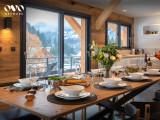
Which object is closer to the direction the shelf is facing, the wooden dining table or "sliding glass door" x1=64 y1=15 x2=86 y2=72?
the wooden dining table

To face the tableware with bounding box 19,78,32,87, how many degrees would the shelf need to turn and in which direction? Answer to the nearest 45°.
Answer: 0° — it already faces it

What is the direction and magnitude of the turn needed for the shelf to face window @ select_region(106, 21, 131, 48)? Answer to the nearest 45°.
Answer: approximately 45° to its right

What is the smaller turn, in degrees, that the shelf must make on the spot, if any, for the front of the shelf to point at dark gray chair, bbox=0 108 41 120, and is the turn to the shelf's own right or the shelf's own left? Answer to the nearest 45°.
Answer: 0° — it already faces it

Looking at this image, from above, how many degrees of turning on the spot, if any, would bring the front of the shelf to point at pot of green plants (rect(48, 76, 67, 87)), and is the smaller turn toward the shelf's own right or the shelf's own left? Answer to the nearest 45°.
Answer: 0° — it already faces it

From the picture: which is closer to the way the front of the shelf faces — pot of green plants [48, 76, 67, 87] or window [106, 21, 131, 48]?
the pot of green plants

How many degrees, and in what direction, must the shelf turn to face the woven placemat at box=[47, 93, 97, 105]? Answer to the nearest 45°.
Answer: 0° — it already faces it

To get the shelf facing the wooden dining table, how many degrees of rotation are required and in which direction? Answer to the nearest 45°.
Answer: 0° — it already faces it

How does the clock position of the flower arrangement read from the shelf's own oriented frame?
The flower arrangement is roughly at 12 o'clock from the shelf.

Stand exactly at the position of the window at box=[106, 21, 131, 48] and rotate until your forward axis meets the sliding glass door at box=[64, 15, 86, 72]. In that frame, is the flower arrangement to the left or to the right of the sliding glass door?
left
